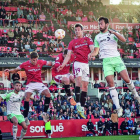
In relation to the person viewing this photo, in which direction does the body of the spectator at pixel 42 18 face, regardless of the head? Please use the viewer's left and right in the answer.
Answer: facing the viewer

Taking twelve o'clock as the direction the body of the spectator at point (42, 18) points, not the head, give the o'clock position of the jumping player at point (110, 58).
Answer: The jumping player is roughly at 12 o'clock from the spectator.

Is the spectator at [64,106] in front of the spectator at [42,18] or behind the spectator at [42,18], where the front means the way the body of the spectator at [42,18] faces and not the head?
in front

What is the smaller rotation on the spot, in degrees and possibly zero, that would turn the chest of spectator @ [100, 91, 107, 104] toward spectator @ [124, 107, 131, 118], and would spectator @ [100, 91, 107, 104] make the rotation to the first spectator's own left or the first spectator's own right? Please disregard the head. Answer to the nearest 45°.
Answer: approximately 45° to the first spectator's own left

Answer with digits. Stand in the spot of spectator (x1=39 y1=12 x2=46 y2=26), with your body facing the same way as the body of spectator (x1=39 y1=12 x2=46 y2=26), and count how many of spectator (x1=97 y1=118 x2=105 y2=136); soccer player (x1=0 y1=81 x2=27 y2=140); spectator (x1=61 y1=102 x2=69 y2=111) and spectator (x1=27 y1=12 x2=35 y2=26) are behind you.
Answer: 0

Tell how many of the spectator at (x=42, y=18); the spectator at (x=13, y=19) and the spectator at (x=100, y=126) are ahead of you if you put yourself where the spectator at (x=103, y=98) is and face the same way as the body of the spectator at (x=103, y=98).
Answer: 1

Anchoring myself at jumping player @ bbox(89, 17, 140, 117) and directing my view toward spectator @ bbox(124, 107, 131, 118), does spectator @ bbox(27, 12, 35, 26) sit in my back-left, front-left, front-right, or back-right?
front-left

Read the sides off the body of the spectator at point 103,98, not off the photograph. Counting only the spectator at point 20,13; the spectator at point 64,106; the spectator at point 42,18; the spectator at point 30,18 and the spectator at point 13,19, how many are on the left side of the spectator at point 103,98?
0

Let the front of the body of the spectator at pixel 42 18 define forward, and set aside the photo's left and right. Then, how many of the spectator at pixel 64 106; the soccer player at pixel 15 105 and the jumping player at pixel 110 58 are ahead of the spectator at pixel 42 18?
3

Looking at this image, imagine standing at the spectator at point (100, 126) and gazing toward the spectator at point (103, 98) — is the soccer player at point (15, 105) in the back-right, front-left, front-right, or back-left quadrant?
back-left

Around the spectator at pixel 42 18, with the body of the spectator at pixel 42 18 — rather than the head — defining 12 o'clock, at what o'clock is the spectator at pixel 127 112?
the spectator at pixel 127 112 is roughly at 11 o'clock from the spectator at pixel 42 18.

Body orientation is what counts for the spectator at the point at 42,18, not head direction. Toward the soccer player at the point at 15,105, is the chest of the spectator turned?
yes

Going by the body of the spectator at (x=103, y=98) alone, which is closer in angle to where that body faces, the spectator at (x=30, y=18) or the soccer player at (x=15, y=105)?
the soccer player

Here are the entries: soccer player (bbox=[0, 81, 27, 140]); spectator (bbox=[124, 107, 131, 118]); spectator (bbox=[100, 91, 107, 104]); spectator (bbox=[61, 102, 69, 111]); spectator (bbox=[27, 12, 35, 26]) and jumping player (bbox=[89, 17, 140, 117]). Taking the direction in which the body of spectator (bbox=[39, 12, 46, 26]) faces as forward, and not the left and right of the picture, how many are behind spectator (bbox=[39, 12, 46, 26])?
0

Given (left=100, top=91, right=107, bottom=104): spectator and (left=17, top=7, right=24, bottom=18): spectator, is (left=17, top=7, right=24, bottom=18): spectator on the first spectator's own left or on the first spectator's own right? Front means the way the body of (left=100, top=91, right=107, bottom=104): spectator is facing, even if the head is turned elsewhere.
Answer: on the first spectator's own right

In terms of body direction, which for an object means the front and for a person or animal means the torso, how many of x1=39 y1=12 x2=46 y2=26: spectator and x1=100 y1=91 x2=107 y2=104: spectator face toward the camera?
2

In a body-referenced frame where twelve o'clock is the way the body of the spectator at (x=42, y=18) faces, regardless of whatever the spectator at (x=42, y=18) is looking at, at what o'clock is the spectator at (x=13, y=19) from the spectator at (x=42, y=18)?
the spectator at (x=13, y=19) is roughly at 2 o'clock from the spectator at (x=42, y=18).

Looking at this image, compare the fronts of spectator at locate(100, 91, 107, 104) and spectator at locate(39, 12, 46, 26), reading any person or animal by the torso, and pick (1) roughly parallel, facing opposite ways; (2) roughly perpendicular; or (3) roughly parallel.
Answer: roughly parallel
